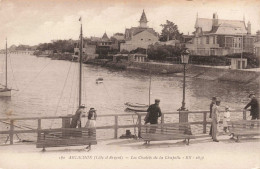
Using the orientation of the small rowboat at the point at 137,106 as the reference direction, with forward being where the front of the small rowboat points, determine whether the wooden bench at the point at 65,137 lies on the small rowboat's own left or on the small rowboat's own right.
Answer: on the small rowboat's own left

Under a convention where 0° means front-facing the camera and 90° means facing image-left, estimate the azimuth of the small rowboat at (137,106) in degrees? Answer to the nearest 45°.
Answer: approximately 90°

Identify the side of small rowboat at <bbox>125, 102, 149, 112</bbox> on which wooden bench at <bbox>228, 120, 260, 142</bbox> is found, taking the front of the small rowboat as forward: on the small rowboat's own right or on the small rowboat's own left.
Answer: on the small rowboat's own left

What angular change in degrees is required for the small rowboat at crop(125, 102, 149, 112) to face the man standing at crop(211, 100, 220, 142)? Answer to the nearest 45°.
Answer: approximately 90° to its left

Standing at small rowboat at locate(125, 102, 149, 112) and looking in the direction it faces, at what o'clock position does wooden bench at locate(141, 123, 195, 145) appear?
The wooden bench is roughly at 9 o'clock from the small rowboat.

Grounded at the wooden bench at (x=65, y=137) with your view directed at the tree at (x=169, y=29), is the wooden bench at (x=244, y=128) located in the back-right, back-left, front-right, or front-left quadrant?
front-right

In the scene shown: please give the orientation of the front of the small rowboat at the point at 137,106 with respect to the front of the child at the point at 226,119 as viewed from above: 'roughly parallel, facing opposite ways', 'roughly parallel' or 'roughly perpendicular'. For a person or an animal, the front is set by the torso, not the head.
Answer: roughly perpendicular
